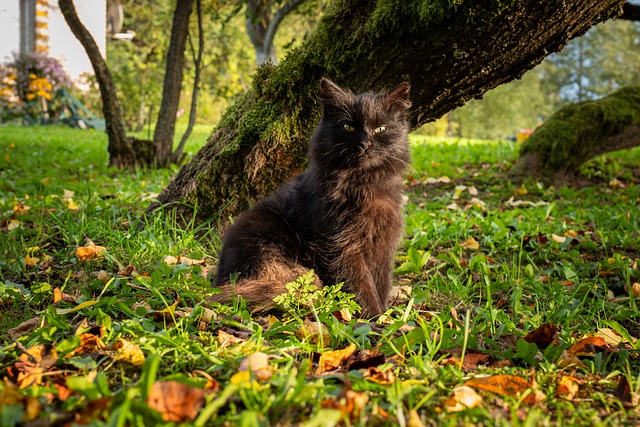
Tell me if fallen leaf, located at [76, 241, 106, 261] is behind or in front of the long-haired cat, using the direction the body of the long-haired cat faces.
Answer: behind

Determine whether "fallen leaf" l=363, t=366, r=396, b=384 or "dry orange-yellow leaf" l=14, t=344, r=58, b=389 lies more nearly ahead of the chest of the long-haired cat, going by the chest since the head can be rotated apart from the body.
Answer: the fallen leaf

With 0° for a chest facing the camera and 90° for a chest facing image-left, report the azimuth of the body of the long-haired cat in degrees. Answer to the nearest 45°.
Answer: approximately 315°

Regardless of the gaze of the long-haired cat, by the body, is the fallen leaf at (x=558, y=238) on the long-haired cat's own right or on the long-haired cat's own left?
on the long-haired cat's own left

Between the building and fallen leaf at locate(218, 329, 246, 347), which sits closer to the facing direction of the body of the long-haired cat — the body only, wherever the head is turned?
the fallen leaf

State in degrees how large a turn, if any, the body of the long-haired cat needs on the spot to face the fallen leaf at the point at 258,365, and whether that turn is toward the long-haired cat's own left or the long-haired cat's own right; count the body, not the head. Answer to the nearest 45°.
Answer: approximately 45° to the long-haired cat's own right

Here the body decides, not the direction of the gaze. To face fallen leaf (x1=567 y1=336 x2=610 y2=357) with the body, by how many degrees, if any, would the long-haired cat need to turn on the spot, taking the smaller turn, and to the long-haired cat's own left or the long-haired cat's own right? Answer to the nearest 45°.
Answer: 0° — it already faces it

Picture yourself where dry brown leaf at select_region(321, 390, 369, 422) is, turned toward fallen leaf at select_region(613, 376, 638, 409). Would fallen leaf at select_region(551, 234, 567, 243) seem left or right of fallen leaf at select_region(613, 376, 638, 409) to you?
left

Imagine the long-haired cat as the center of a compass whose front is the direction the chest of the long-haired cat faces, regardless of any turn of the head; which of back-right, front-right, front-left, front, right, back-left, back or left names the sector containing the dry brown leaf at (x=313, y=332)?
front-right

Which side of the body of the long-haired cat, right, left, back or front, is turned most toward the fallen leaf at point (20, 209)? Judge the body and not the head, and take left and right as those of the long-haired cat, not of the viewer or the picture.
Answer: back

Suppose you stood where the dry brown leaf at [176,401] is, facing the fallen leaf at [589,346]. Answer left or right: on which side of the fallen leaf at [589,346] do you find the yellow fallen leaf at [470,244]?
left

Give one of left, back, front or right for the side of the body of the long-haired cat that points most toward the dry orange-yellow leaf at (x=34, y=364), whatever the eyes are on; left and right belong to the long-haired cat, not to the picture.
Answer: right

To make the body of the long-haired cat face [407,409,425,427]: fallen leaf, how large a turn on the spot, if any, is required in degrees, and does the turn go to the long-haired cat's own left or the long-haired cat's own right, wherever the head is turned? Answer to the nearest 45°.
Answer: approximately 45° to the long-haired cat's own right
